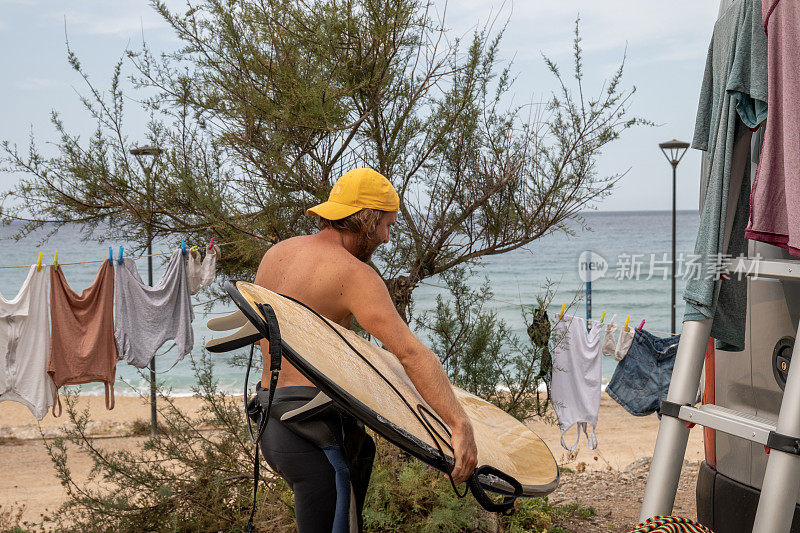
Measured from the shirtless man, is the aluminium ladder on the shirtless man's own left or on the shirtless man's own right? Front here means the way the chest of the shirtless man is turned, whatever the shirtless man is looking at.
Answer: on the shirtless man's own right

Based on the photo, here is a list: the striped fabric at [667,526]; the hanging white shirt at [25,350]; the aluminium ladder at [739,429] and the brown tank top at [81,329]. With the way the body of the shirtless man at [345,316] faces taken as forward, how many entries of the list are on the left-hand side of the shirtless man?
2

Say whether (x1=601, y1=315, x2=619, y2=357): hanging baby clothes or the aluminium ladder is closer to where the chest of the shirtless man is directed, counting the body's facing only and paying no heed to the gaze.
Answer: the hanging baby clothes

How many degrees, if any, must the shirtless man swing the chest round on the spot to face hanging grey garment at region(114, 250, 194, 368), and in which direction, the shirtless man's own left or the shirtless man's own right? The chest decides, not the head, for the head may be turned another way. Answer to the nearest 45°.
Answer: approximately 90° to the shirtless man's own left

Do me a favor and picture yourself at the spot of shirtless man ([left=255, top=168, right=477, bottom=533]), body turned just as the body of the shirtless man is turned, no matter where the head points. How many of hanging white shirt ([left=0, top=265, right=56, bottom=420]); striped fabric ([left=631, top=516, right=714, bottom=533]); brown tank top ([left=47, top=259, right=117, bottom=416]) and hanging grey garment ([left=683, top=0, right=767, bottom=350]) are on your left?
2

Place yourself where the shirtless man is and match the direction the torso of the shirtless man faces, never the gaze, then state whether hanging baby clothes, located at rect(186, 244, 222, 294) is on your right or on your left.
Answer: on your left

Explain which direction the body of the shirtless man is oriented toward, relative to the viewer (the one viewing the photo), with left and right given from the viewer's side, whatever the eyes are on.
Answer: facing away from the viewer and to the right of the viewer

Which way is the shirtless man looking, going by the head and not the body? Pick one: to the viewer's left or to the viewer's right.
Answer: to the viewer's right

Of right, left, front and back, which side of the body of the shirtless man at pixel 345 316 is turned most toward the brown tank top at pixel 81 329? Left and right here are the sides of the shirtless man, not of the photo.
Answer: left

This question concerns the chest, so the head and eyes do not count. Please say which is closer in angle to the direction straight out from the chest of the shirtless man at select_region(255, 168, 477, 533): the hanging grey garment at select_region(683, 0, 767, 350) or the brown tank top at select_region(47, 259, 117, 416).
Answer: the hanging grey garment

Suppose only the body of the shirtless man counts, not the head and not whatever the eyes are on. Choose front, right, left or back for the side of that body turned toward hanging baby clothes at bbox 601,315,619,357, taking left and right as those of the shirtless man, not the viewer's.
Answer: front

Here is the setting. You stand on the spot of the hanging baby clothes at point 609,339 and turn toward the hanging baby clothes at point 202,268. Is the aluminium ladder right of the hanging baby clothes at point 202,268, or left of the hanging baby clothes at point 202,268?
left

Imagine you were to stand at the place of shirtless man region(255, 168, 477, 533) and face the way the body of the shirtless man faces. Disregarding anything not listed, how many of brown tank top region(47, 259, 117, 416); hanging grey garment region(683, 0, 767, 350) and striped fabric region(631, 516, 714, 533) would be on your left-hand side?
1
